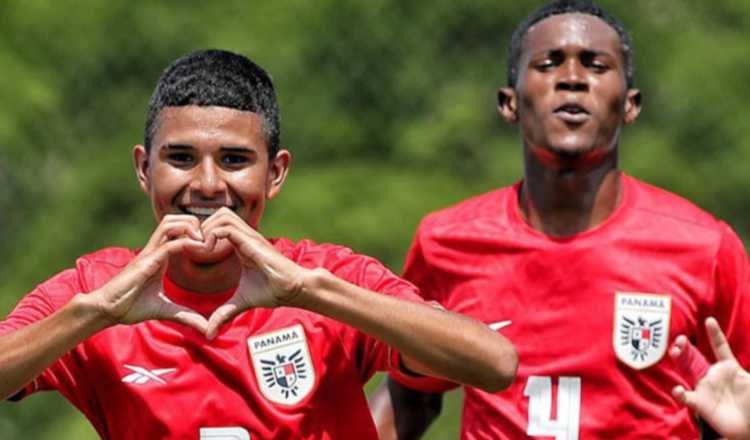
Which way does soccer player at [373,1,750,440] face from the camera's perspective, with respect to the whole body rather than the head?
toward the camera

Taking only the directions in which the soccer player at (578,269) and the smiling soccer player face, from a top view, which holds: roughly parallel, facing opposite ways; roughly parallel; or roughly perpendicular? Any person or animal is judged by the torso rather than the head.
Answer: roughly parallel

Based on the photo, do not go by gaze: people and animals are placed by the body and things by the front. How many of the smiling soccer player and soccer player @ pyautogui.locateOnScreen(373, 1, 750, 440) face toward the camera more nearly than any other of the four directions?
2

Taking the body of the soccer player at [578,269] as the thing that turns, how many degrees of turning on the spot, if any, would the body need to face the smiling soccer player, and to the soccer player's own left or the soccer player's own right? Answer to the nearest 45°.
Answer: approximately 45° to the soccer player's own right
